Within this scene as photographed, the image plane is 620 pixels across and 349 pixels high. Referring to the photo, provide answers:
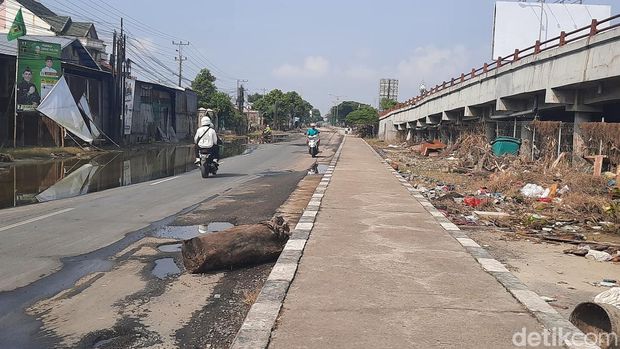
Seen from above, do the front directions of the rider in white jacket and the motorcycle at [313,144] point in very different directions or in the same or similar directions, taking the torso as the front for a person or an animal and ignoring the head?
very different directions

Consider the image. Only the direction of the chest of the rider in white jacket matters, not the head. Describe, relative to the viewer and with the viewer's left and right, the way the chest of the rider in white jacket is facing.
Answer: facing away from the viewer

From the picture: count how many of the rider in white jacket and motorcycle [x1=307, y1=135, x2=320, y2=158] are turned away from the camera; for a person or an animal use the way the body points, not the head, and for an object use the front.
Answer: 1

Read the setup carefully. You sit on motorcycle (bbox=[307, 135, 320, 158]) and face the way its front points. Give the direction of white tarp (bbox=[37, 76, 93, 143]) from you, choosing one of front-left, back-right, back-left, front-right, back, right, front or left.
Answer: right

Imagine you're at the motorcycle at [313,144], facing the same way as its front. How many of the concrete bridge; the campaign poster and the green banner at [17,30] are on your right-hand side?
2

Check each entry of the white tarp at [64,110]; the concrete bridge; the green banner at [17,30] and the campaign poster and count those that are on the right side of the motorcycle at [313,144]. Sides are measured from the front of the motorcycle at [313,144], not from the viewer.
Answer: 3

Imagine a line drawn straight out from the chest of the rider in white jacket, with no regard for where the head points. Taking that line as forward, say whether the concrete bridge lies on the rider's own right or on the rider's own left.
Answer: on the rider's own right

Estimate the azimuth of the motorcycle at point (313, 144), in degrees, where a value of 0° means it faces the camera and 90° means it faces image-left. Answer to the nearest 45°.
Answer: approximately 0°

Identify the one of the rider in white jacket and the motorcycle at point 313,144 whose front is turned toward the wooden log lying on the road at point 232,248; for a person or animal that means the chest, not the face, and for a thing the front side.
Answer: the motorcycle

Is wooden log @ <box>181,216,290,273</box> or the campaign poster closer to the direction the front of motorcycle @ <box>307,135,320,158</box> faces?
the wooden log

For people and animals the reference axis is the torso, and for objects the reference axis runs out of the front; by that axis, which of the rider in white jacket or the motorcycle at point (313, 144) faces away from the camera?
the rider in white jacket
